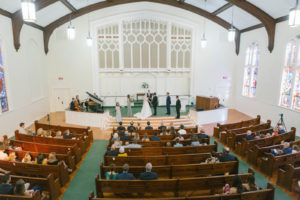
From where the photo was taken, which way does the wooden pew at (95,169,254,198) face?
away from the camera

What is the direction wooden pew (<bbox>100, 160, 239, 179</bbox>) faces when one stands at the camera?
facing away from the viewer

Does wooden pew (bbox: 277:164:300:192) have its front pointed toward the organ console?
yes

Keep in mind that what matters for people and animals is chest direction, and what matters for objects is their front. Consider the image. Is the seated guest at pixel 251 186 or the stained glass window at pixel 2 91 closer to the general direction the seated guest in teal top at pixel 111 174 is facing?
the stained glass window

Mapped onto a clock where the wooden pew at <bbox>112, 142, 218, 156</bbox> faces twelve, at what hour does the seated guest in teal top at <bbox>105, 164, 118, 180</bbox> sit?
The seated guest in teal top is roughly at 7 o'clock from the wooden pew.

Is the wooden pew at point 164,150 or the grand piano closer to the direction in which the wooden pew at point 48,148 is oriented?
the grand piano

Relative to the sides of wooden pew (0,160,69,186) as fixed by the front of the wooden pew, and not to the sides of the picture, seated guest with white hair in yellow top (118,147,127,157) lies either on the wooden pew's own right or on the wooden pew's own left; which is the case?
on the wooden pew's own right

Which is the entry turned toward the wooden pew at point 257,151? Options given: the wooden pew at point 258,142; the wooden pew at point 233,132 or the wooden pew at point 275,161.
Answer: the wooden pew at point 275,161

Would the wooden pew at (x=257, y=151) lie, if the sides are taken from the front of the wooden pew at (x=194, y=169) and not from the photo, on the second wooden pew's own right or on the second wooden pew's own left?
on the second wooden pew's own right

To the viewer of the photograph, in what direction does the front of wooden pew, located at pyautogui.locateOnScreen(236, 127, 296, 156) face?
facing away from the viewer and to the left of the viewer

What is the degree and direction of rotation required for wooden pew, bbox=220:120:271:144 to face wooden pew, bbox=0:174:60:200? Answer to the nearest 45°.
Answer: approximately 90° to its left

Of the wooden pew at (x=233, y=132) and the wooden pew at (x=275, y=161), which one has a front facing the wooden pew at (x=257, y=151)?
the wooden pew at (x=275, y=161)
